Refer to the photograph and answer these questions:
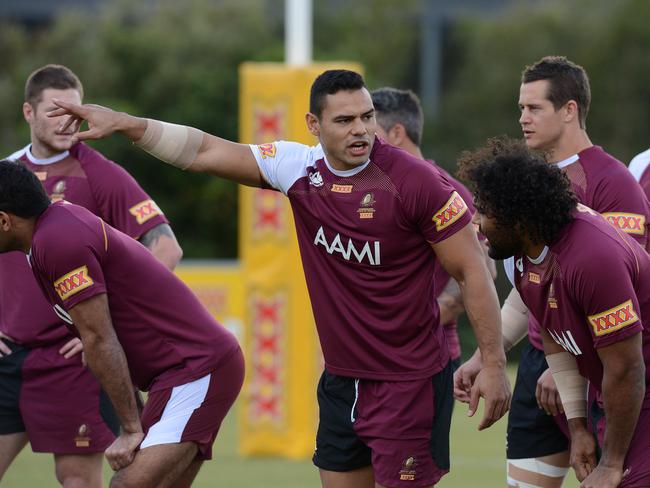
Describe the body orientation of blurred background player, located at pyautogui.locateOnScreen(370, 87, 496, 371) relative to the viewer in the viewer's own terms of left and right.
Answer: facing to the left of the viewer

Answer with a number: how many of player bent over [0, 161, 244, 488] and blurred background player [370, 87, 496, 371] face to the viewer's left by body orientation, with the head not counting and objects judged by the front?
2

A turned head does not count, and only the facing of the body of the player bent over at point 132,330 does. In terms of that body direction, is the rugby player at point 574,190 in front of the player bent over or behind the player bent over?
behind

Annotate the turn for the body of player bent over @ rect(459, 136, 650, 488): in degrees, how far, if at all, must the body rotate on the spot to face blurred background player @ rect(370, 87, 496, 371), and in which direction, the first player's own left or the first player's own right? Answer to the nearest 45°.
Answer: approximately 90° to the first player's own right

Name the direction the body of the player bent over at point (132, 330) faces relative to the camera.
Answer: to the viewer's left

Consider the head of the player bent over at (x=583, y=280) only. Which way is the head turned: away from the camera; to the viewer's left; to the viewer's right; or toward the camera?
to the viewer's left

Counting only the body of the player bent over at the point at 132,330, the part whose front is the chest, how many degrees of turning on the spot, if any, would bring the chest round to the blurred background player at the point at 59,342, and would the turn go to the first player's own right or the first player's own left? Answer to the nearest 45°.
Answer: approximately 90° to the first player's own right

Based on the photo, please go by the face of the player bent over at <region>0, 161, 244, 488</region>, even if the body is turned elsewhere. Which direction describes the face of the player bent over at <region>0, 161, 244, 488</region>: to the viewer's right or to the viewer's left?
to the viewer's left

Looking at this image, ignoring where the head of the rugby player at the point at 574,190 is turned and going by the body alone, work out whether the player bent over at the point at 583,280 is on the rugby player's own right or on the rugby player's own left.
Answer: on the rugby player's own left
